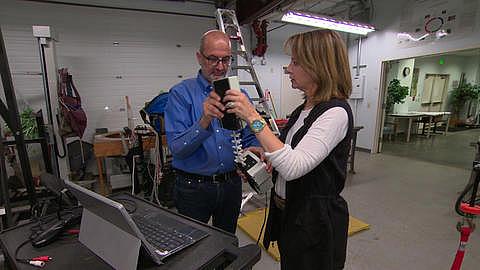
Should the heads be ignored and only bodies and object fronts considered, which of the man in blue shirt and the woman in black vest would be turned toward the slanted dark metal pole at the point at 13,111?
the woman in black vest

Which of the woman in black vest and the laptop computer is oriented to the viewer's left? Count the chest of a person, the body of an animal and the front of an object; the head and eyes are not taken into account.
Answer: the woman in black vest

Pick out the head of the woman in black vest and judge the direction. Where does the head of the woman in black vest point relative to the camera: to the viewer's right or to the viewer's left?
to the viewer's left

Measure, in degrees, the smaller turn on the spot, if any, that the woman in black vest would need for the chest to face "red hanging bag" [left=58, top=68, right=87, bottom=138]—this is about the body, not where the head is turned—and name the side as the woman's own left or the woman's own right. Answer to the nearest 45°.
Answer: approximately 45° to the woman's own right

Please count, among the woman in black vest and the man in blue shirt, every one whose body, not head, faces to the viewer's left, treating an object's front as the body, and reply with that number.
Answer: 1

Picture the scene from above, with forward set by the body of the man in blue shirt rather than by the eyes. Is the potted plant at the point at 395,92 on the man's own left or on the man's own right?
on the man's own left

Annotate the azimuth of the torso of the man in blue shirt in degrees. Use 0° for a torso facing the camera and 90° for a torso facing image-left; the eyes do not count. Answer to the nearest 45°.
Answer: approximately 315°

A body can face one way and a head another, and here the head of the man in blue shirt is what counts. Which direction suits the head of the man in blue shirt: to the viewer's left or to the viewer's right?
to the viewer's right

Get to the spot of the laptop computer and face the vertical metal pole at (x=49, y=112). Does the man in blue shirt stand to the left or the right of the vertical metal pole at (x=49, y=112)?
right

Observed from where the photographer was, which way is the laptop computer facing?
facing away from the viewer and to the right of the viewer

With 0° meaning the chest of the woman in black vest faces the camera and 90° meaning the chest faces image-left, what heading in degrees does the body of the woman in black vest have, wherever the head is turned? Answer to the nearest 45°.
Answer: approximately 90°
